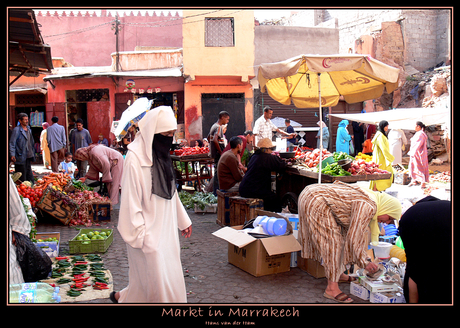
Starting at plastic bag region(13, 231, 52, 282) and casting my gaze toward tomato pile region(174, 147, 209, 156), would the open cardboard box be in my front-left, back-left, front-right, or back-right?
front-right

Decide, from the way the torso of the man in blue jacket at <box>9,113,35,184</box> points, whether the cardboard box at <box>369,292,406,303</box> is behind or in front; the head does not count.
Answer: in front

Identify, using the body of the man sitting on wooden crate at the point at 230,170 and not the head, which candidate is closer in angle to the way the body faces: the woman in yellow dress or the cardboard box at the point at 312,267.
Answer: the woman in yellow dress

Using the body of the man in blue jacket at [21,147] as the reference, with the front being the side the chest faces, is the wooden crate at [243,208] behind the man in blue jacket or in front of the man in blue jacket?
in front
